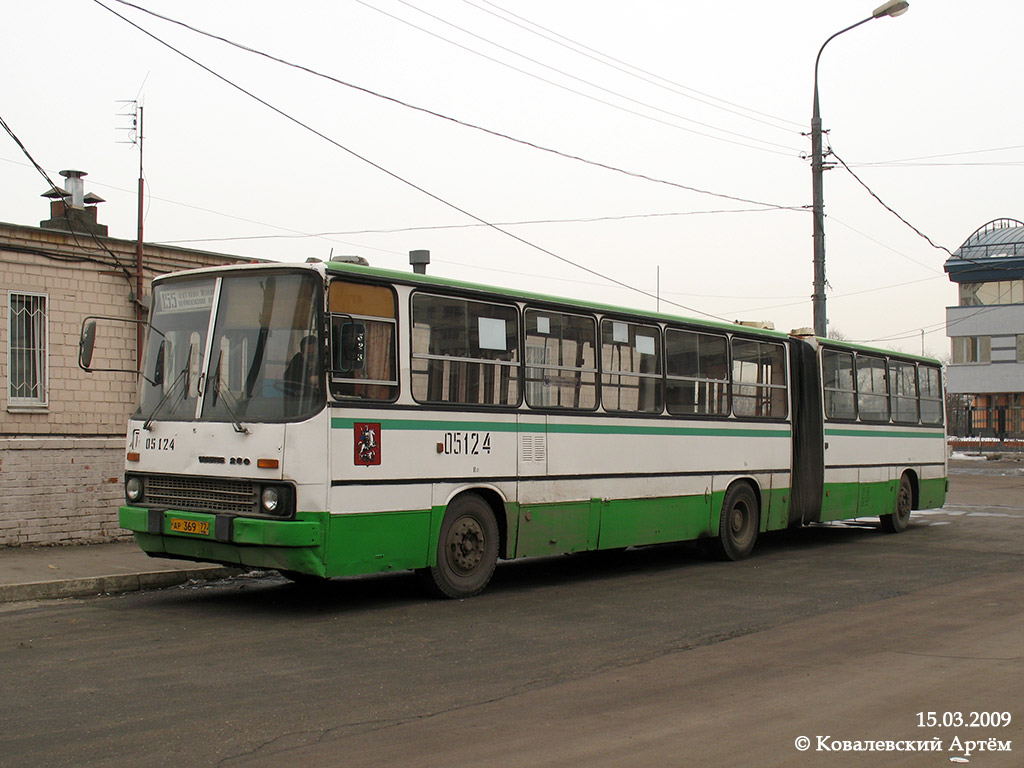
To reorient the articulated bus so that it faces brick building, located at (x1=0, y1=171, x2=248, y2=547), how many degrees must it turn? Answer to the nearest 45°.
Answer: approximately 90° to its right

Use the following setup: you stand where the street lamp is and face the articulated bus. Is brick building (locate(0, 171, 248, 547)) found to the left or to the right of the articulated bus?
right

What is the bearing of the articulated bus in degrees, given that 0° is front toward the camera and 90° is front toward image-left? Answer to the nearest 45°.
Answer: approximately 45°

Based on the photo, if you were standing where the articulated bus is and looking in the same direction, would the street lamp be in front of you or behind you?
behind

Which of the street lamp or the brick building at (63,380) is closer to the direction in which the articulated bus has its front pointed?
the brick building
